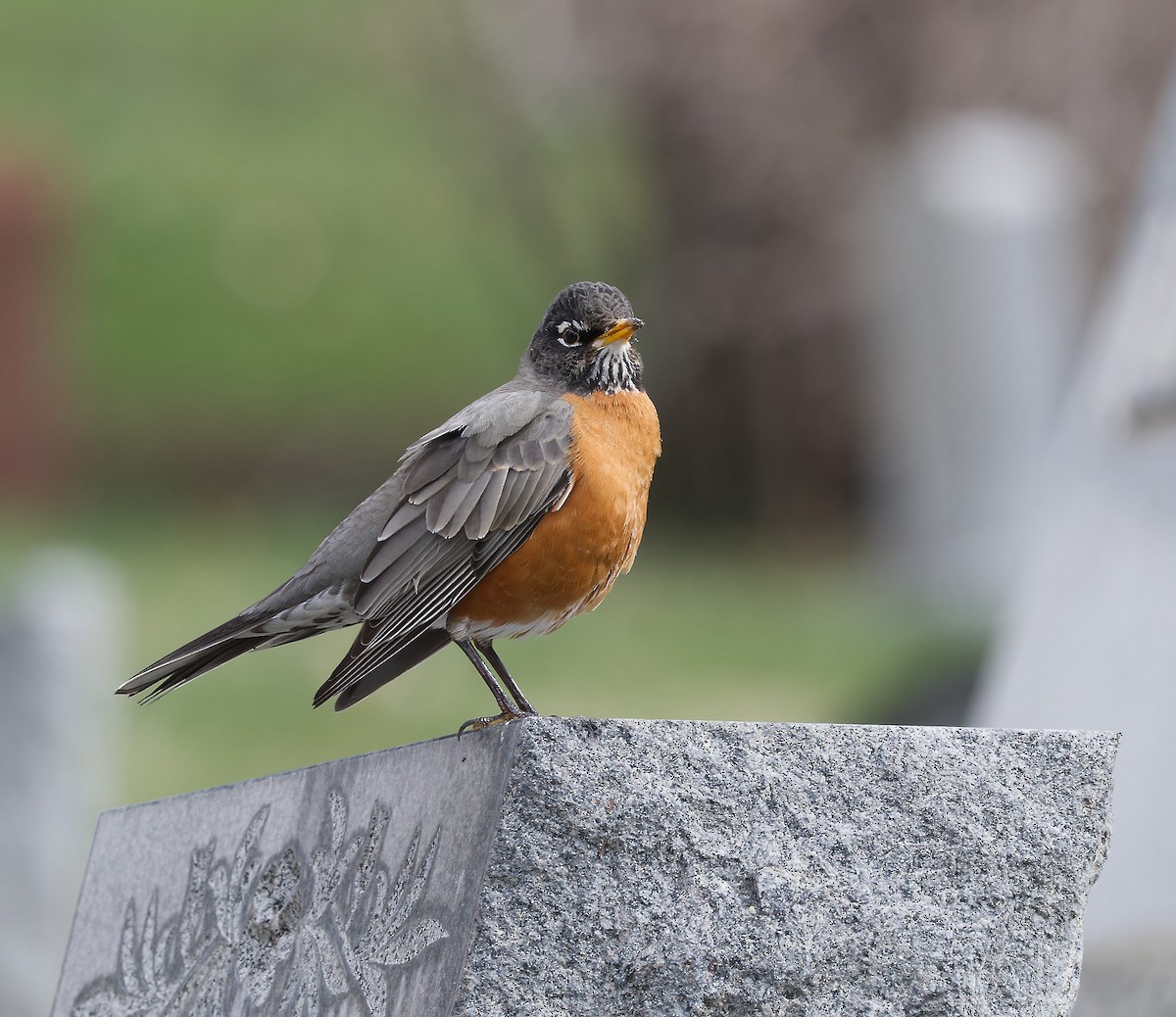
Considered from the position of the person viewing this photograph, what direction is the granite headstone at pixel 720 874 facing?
facing the viewer and to the left of the viewer
